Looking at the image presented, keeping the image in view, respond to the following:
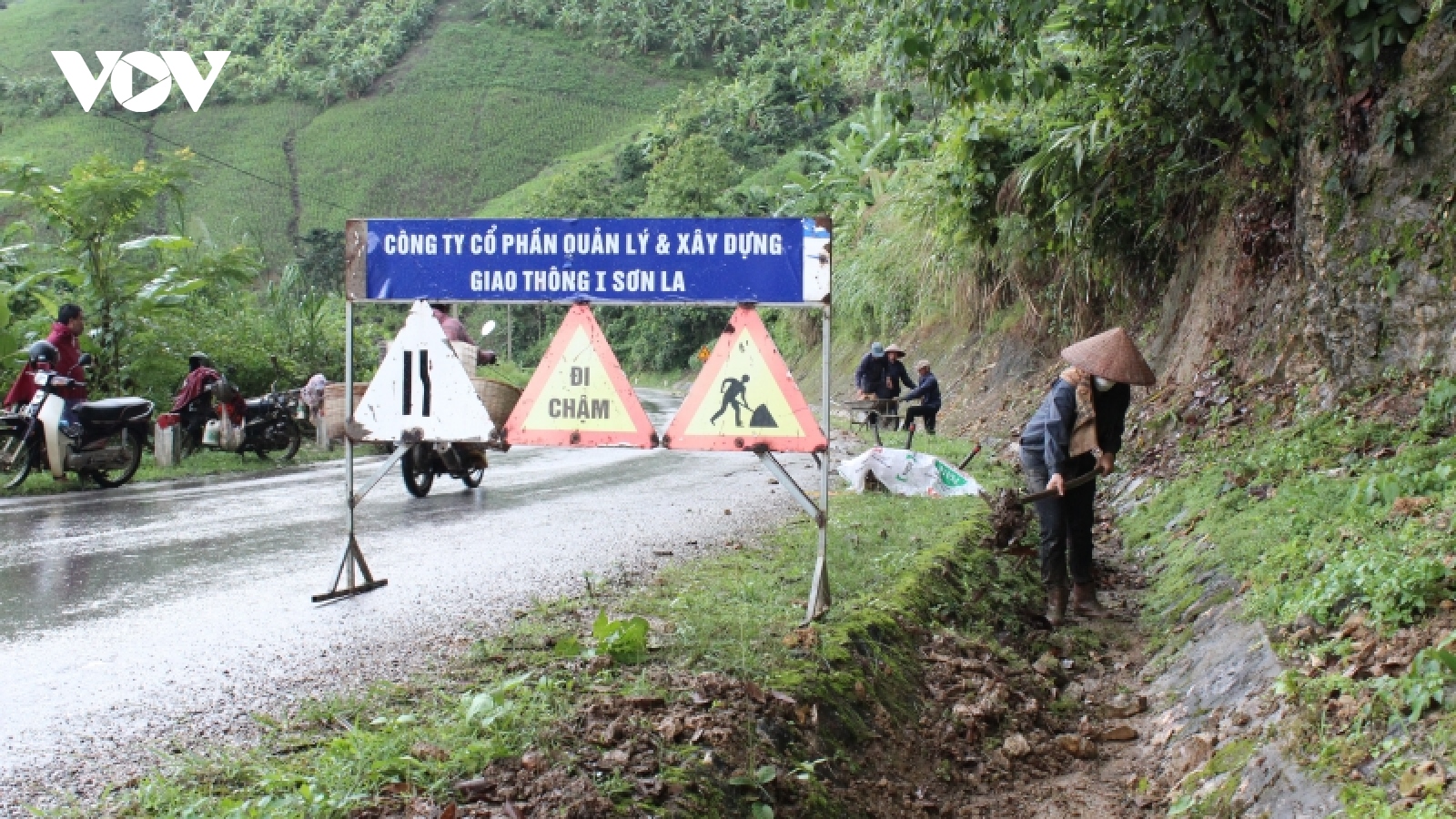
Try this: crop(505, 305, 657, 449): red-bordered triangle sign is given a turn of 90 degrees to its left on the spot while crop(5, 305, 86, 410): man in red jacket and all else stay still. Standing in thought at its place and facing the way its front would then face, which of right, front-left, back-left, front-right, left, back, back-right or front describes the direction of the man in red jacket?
back-left

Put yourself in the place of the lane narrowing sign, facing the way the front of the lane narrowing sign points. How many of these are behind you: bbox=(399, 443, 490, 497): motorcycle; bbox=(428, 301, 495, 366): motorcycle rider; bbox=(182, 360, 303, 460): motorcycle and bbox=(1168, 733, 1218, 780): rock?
3

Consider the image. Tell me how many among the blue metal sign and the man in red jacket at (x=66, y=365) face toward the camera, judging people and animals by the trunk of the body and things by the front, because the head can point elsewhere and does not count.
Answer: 1

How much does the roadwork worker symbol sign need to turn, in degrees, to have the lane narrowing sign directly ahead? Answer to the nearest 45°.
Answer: approximately 90° to its right

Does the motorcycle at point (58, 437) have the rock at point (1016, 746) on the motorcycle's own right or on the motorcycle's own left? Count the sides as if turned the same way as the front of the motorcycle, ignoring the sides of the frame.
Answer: on the motorcycle's own left

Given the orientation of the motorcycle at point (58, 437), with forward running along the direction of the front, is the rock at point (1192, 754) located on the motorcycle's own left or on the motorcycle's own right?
on the motorcycle's own left

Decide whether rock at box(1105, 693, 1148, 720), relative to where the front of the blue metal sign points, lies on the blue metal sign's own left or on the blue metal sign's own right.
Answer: on the blue metal sign's own left

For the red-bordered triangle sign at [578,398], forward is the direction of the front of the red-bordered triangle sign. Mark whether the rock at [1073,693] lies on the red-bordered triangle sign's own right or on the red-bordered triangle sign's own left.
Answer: on the red-bordered triangle sign's own left

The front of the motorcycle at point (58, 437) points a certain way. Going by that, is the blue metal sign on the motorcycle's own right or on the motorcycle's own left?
on the motorcycle's own left

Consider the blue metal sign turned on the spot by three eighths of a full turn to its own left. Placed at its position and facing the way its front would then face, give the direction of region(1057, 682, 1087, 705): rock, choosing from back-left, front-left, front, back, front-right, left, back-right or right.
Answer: front-right
